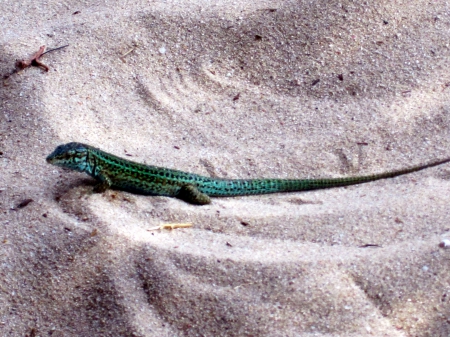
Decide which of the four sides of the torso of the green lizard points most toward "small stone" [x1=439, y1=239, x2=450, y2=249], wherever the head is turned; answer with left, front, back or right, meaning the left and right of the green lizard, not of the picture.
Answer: back

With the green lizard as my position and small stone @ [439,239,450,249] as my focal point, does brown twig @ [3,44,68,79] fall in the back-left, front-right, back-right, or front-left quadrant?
back-left

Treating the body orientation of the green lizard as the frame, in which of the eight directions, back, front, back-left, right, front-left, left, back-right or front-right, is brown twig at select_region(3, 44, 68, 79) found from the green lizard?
front-right

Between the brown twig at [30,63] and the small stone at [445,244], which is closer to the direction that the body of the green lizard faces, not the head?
the brown twig

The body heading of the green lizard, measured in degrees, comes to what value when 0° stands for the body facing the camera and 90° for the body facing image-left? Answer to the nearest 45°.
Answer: approximately 90°
